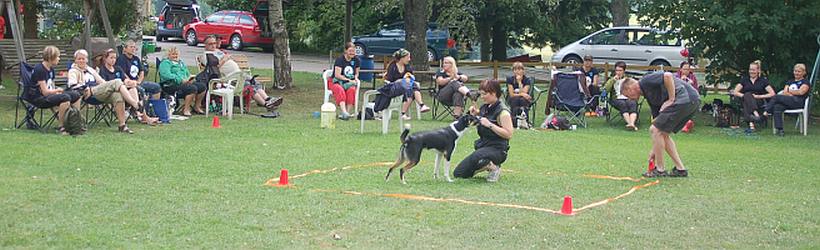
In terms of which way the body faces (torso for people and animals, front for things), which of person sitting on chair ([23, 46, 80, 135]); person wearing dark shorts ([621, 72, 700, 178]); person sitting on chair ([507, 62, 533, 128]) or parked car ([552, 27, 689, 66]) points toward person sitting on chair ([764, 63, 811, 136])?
person sitting on chair ([23, 46, 80, 135])

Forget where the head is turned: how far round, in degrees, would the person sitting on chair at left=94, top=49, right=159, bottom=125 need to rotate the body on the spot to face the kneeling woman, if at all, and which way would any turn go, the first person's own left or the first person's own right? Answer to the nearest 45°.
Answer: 0° — they already face them

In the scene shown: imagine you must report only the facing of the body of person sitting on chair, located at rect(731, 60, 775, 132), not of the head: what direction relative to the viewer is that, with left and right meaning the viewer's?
facing the viewer

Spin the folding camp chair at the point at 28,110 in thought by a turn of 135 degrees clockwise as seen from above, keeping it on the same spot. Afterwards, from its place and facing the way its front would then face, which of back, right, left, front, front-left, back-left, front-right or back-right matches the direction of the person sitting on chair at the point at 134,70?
back

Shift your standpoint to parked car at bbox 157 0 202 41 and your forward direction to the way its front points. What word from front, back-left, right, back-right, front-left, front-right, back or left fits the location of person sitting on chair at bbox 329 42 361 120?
back

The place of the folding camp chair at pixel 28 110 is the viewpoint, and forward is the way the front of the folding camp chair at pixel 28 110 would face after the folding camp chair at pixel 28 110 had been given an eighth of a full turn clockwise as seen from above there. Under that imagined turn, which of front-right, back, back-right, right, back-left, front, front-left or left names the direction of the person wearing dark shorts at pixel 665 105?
front

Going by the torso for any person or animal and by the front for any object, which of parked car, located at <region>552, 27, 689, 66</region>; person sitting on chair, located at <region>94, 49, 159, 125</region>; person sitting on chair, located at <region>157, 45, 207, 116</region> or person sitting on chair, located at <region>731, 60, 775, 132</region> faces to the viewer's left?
the parked car

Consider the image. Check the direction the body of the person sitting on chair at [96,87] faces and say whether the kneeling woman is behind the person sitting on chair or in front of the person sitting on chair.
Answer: in front

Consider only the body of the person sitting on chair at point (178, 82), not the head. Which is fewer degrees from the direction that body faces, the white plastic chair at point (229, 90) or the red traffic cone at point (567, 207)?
the red traffic cone

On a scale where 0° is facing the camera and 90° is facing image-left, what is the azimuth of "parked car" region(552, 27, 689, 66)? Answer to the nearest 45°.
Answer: approximately 90°

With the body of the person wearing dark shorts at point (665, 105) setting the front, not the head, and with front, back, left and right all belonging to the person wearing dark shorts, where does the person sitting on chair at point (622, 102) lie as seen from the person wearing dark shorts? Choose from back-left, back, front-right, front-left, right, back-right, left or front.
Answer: right

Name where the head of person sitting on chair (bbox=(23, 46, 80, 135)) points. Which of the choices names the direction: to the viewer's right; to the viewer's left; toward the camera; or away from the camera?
to the viewer's right

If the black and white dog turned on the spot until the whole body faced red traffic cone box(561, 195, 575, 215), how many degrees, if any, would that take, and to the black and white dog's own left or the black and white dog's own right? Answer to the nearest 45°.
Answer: approximately 45° to the black and white dog's own right

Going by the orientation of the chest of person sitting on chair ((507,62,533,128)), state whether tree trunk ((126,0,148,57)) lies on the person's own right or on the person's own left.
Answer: on the person's own right

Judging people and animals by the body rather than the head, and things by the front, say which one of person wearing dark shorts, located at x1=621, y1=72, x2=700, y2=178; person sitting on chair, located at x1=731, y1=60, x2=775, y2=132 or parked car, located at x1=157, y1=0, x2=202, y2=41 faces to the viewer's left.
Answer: the person wearing dark shorts

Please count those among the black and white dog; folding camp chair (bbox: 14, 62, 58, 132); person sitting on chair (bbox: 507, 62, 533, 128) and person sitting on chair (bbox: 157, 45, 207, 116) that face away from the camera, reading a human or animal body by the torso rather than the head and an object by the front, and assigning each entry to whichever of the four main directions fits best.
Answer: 0

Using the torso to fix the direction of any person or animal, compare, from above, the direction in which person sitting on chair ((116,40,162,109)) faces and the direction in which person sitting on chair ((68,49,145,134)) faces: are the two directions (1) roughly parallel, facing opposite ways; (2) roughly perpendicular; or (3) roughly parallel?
roughly parallel
